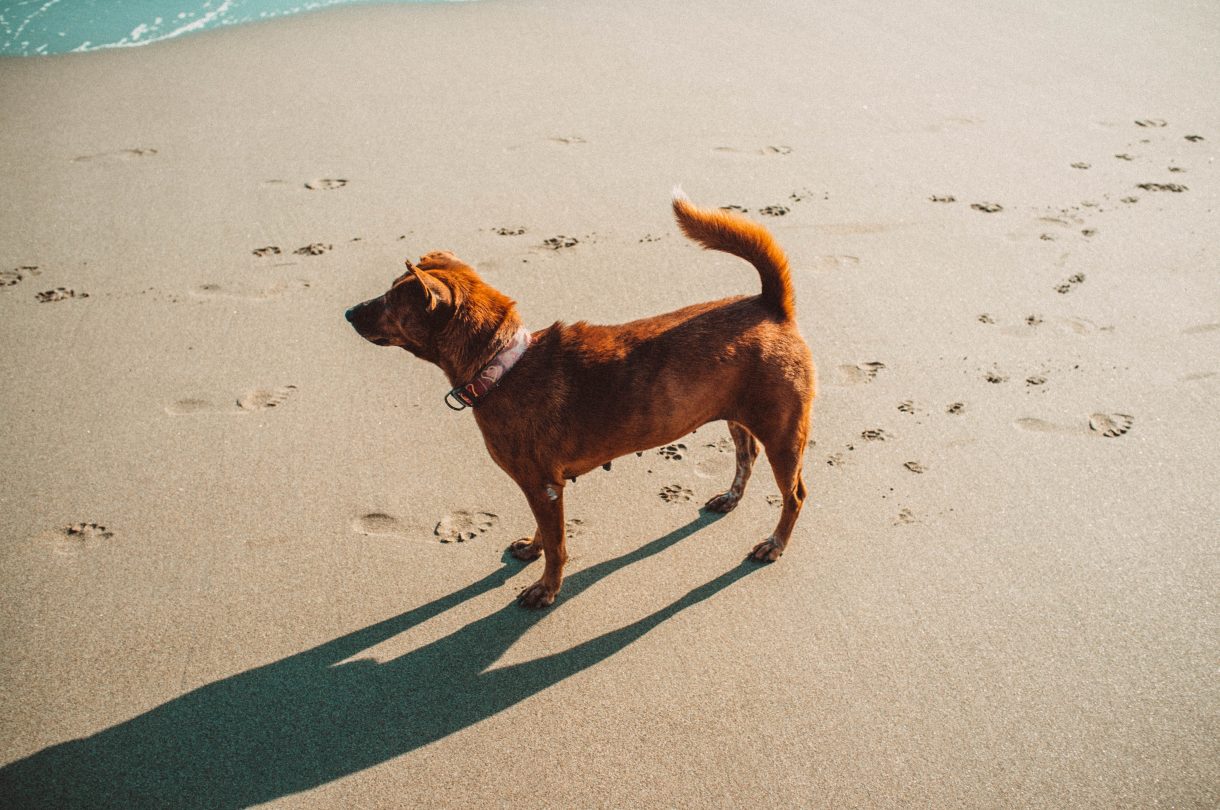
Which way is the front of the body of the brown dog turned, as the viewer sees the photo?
to the viewer's left
